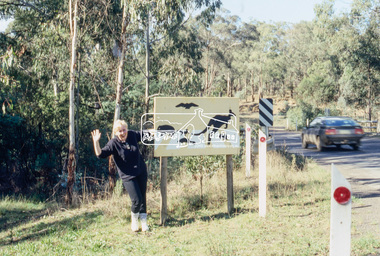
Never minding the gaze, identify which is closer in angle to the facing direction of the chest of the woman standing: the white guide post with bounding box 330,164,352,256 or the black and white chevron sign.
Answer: the white guide post

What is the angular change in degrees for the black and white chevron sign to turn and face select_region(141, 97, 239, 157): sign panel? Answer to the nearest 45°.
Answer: approximately 45° to its right

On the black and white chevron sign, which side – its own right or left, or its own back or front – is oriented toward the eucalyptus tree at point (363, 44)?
back

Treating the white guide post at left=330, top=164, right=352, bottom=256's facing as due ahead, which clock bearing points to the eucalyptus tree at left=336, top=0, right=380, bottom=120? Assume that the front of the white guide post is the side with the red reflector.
The eucalyptus tree is roughly at 6 o'clock from the white guide post.

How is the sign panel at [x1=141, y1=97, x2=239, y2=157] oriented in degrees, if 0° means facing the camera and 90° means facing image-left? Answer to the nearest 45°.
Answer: approximately 0°

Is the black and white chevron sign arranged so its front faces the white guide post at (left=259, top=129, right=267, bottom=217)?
yes

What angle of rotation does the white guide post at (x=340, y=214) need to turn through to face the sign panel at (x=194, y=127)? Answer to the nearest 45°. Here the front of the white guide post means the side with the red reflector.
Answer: approximately 135° to its right
